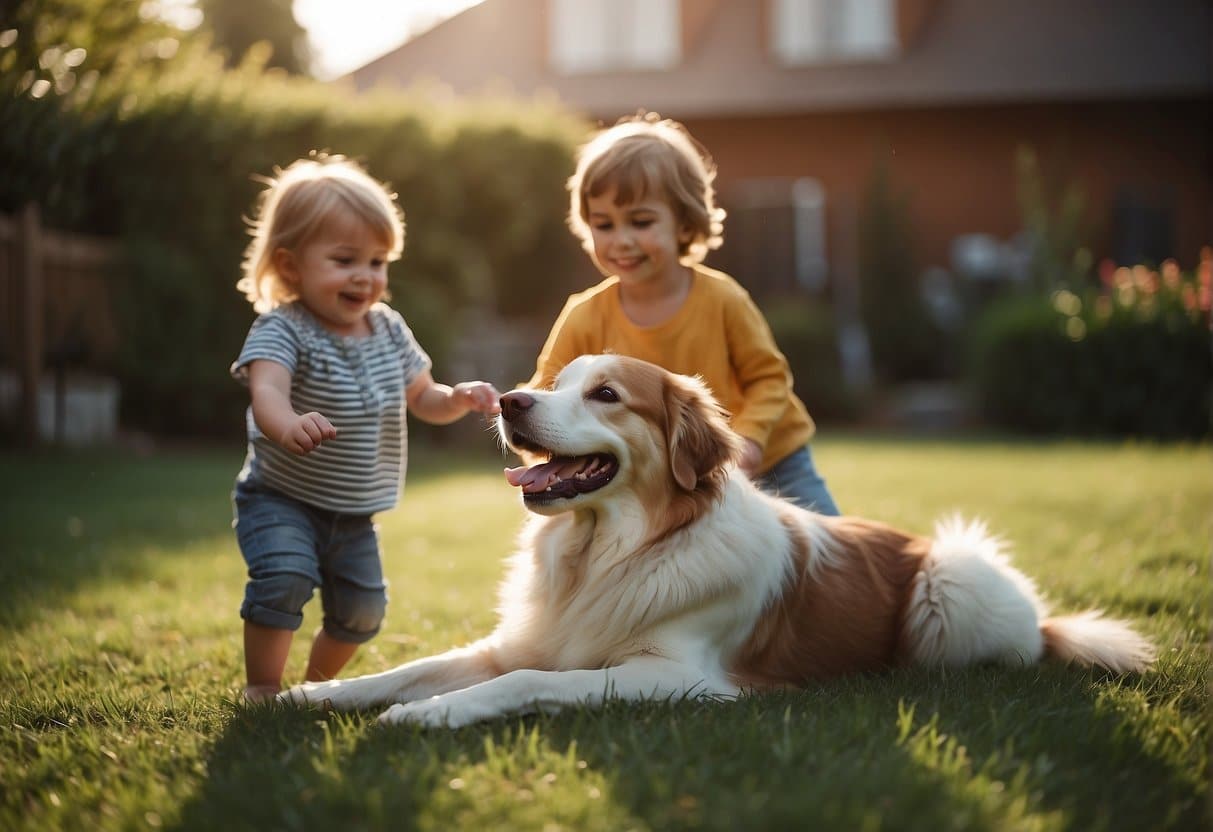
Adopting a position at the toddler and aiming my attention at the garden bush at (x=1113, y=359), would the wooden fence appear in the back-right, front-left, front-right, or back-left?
front-left

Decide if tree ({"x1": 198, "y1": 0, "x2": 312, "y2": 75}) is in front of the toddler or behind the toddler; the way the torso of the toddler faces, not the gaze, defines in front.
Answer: behind

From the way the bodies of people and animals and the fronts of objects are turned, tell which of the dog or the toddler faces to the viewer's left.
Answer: the dog

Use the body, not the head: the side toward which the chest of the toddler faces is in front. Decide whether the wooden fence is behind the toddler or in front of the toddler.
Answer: behind

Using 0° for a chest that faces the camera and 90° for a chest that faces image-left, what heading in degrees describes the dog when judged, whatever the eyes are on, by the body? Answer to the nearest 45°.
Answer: approximately 90°

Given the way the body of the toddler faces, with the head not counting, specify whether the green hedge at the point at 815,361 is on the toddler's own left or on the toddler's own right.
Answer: on the toddler's own left

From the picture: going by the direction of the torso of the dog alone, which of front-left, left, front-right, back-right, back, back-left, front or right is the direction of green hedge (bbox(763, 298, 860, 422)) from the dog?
right

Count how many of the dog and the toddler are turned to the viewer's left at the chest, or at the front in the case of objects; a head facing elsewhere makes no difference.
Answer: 1

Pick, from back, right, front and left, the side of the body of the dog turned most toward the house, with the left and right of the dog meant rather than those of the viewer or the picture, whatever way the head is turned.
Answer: right

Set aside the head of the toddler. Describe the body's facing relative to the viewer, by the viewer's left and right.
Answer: facing the viewer and to the right of the viewer

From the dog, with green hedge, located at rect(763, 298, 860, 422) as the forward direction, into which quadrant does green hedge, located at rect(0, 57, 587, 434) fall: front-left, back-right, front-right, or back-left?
front-left

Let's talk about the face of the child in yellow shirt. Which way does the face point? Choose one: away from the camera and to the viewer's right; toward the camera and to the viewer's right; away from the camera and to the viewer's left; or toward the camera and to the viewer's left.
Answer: toward the camera and to the viewer's left

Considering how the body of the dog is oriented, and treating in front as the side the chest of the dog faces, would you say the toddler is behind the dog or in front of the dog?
in front
